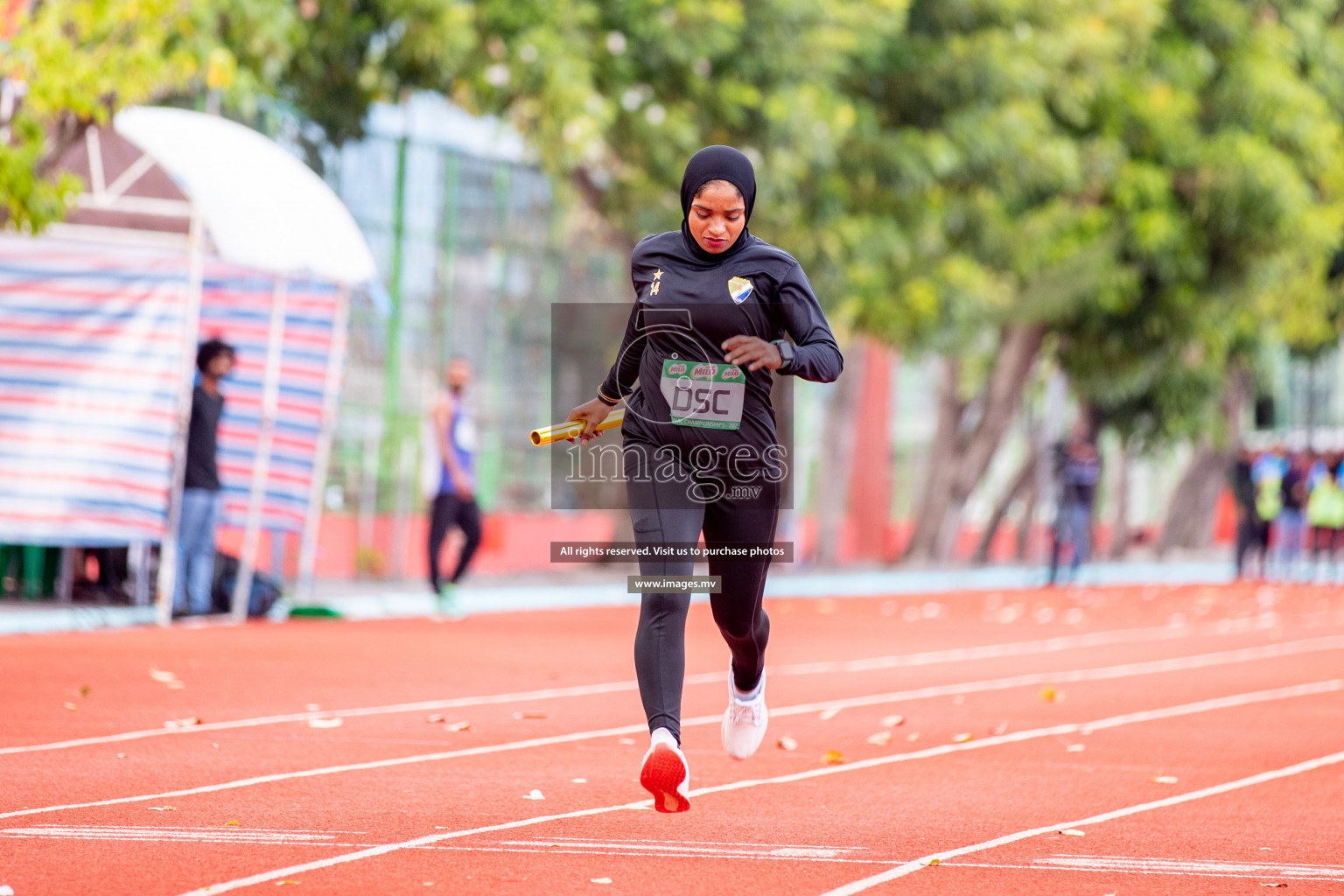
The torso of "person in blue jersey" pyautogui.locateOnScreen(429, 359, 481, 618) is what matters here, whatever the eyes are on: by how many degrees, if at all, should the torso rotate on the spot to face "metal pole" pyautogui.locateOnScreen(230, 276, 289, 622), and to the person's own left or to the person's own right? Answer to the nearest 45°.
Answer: approximately 90° to the person's own right

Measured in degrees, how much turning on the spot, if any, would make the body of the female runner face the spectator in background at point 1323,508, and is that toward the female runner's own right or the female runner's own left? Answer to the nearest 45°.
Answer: approximately 180°

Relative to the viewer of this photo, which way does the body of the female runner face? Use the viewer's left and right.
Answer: facing the viewer

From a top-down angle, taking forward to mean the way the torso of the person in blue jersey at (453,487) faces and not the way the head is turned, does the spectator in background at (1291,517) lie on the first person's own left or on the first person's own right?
on the first person's own left

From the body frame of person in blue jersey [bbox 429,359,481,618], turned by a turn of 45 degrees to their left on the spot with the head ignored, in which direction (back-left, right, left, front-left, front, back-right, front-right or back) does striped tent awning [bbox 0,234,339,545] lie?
back-right

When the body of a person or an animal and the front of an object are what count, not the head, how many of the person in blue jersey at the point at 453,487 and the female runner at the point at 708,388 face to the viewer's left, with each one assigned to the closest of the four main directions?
0

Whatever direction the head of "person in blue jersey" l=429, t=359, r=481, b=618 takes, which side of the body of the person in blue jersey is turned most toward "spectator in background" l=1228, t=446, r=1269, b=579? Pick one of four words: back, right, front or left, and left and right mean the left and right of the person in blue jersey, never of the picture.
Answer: left

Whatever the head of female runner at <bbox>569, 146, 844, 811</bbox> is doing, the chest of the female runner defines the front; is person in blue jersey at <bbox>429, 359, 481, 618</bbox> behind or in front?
behind

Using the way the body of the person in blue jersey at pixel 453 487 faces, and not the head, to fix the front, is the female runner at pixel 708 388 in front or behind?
in front

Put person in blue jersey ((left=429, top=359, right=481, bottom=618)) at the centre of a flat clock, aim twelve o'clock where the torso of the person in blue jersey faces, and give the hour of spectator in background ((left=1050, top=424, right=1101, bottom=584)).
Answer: The spectator in background is roughly at 9 o'clock from the person in blue jersey.

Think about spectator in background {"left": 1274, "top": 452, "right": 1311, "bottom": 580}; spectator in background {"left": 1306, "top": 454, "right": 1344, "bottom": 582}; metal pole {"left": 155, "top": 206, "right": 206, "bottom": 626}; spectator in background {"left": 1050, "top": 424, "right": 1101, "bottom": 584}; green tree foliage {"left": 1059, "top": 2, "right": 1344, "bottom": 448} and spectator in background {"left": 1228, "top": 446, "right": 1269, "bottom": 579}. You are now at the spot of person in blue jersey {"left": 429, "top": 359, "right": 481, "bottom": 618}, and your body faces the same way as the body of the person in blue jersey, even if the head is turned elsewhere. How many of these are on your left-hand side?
5

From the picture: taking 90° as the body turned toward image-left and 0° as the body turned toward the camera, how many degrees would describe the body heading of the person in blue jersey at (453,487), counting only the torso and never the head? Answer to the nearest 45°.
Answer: approximately 315°
